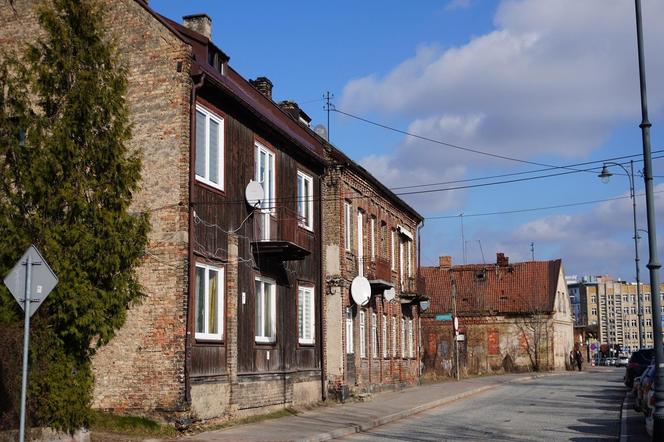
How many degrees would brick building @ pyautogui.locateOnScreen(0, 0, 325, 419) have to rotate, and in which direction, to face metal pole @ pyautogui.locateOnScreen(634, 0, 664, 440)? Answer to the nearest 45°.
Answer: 0° — it already faces it

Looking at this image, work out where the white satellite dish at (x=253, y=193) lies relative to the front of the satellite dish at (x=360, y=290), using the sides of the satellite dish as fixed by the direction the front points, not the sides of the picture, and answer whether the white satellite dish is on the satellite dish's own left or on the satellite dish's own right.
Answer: on the satellite dish's own right

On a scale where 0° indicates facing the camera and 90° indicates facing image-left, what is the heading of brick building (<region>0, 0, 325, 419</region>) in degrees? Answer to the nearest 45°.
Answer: approximately 315°

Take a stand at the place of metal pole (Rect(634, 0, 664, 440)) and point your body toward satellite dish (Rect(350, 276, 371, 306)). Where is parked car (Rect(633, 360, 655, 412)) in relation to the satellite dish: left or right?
right

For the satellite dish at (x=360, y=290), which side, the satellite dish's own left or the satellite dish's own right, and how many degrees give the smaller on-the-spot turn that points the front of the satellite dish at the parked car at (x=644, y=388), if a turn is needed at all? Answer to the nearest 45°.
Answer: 0° — it already faces it

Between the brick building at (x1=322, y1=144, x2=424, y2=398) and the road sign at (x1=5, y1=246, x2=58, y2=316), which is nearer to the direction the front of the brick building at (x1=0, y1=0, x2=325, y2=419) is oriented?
the road sign

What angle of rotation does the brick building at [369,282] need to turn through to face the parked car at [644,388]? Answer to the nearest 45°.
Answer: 0° — it already faces it

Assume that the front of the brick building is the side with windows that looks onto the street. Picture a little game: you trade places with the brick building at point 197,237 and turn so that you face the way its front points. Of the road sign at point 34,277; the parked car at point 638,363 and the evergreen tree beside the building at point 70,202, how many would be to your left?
1

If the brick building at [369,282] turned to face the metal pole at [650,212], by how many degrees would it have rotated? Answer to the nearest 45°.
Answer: approximately 45° to its right

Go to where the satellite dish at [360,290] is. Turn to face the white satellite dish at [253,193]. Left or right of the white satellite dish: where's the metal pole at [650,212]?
left

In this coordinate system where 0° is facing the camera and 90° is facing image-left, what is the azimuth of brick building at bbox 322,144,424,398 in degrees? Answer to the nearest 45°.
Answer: approximately 315°
